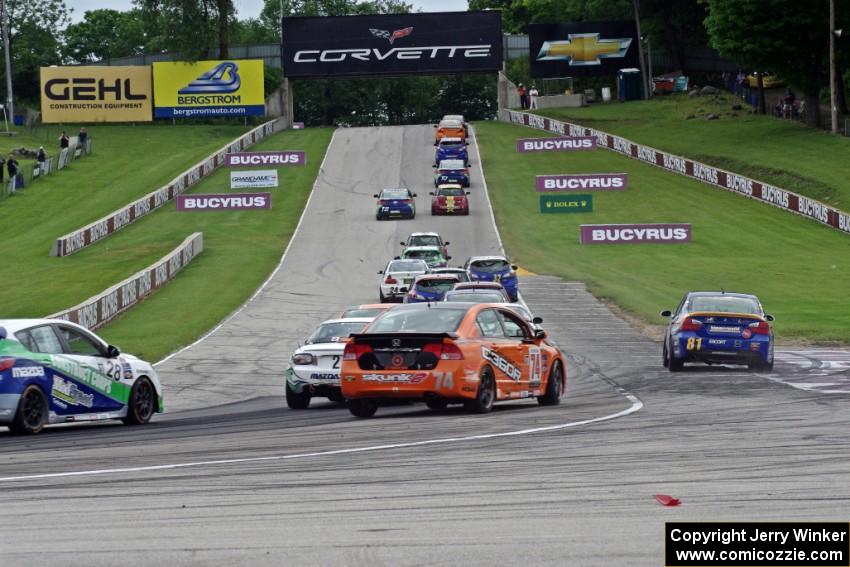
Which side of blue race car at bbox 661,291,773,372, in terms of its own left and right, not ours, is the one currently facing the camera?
back

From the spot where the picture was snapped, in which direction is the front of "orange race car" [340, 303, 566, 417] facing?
facing away from the viewer and to the right of the viewer

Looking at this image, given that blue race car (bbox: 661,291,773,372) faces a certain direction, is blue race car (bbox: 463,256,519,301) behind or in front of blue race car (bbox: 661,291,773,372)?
in front

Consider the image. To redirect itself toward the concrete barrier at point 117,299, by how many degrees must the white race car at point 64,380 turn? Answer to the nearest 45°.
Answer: approximately 45° to its left

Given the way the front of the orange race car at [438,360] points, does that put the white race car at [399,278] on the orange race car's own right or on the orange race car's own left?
on the orange race car's own left

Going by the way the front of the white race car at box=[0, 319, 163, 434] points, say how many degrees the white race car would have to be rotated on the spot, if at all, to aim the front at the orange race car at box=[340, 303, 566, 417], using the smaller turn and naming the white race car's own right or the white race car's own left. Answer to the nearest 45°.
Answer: approximately 45° to the white race car's own right

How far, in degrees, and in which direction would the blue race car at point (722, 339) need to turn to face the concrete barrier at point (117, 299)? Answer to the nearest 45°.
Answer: approximately 45° to its left

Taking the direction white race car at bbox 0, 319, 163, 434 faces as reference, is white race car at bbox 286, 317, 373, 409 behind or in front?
in front

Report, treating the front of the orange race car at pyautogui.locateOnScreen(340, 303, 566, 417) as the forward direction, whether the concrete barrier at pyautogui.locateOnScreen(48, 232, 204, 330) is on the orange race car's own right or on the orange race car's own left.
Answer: on the orange race car's own left

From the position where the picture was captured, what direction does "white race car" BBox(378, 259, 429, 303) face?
facing away from the viewer
